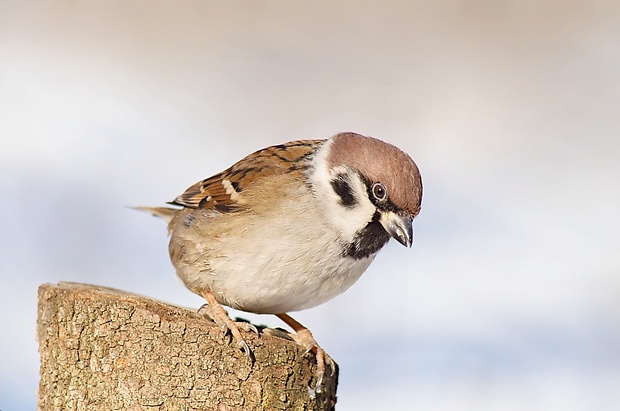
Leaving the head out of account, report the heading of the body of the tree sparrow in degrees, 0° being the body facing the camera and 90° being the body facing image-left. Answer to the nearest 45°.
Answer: approximately 315°
